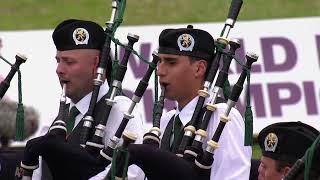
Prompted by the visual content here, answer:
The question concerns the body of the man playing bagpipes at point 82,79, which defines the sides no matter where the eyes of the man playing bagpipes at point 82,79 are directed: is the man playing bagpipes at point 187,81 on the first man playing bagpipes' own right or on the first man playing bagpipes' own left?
on the first man playing bagpipes' own left

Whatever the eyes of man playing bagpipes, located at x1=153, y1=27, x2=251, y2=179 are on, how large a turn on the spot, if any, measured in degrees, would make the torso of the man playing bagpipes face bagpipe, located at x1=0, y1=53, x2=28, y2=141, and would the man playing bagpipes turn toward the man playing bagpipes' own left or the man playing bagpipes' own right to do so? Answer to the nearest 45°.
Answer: approximately 45° to the man playing bagpipes' own right

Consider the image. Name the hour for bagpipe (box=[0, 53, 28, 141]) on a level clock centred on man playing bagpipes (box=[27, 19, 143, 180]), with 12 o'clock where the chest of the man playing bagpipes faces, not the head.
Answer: The bagpipe is roughly at 2 o'clock from the man playing bagpipes.

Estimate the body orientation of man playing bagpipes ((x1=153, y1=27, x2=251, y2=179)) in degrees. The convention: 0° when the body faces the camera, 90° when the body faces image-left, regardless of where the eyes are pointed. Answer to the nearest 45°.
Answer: approximately 45°

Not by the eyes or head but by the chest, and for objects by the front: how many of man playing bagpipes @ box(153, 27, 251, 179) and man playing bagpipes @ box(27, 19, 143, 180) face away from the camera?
0

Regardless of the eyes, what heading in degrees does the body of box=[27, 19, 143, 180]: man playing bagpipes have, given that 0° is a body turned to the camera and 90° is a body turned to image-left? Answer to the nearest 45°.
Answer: approximately 45°
